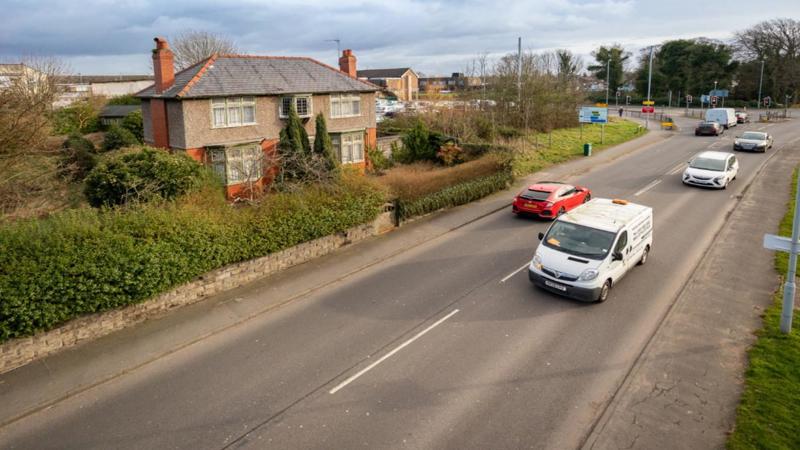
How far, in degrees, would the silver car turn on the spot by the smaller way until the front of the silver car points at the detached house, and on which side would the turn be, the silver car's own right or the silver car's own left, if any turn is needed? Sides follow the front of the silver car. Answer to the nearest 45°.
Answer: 0° — it already faces it

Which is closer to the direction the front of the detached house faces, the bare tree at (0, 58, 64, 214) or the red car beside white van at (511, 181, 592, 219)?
the red car beside white van

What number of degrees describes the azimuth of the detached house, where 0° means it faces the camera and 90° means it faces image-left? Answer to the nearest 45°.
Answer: approximately 315°

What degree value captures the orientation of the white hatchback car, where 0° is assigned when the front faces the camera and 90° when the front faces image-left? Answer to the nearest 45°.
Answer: approximately 45°

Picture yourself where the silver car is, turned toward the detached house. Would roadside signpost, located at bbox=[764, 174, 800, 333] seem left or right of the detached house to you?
left
